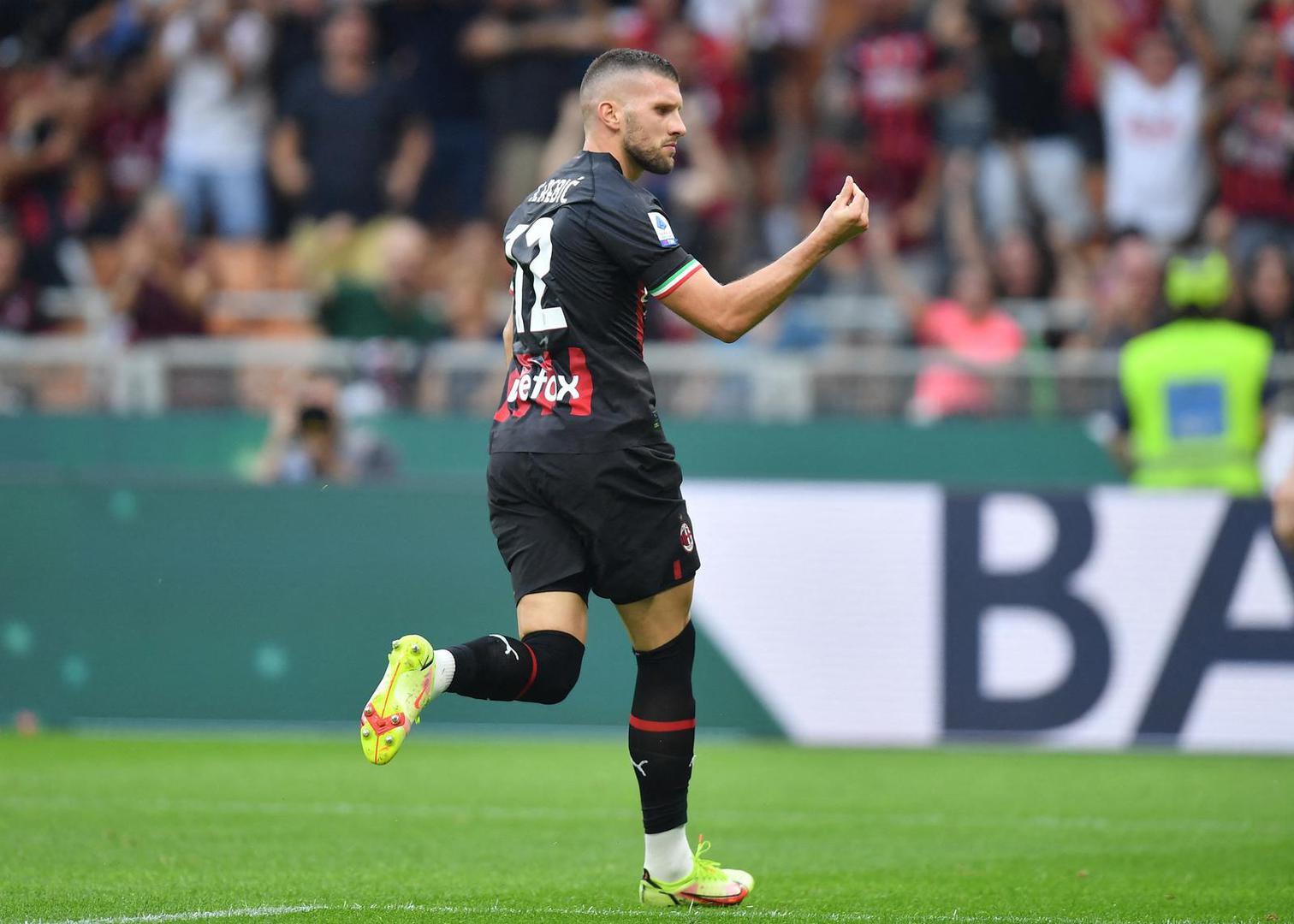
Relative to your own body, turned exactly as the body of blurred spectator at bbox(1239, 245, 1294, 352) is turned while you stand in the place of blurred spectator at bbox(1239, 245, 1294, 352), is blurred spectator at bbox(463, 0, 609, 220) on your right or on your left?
on your right

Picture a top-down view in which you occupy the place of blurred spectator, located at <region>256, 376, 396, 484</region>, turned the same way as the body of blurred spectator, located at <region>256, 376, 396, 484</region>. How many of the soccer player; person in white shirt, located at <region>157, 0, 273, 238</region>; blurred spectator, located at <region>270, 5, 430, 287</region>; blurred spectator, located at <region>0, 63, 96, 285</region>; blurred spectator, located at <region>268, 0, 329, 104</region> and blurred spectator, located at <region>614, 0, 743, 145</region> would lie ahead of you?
1

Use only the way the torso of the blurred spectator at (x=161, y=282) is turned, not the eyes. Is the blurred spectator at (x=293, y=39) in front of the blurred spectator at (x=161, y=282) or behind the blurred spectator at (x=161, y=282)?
behind

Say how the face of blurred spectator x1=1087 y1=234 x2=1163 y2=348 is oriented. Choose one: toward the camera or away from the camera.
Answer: toward the camera

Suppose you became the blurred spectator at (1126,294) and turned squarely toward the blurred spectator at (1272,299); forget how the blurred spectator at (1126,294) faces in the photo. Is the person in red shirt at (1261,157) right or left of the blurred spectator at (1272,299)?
left

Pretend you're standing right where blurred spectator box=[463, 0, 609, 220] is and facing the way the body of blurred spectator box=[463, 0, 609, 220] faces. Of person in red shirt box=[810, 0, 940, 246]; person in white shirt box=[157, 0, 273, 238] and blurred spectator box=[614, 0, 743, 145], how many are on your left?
2

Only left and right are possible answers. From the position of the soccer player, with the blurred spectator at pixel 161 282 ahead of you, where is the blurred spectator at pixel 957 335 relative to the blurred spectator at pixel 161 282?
right

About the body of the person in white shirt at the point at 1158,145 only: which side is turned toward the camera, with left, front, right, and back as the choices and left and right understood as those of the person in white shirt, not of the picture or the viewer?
front

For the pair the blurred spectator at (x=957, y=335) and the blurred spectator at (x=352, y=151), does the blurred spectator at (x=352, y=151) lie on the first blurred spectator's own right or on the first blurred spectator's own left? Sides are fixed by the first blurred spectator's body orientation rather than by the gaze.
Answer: on the first blurred spectator's own right

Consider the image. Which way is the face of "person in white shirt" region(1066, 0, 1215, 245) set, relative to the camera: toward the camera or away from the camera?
toward the camera

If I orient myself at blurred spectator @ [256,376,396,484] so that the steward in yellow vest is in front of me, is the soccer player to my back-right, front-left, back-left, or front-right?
front-right

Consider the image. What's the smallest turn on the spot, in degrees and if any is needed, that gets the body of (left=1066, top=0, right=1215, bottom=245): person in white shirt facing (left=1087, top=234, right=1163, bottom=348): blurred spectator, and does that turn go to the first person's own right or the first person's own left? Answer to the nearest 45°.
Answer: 0° — they already face them

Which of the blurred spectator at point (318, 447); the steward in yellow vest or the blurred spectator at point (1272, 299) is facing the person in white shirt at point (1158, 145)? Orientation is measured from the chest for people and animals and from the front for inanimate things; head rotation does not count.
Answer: the steward in yellow vest

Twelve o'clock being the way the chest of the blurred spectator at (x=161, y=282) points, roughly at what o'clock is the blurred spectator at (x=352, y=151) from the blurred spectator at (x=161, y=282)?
the blurred spectator at (x=352, y=151) is roughly at 8 o'clock from the blurred spectator at (x=161, y=282).

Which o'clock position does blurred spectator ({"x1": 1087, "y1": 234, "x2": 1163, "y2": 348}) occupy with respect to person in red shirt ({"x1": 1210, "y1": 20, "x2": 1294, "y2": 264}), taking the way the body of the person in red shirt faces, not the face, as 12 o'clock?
The blurred spectator is roughly at 1 o'clock from the person in red shirt.

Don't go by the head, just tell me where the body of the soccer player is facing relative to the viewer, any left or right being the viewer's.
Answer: facing away from the viewer and to the right of the viewer

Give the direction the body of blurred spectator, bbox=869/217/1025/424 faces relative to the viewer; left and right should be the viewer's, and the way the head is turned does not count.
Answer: facing the viewer

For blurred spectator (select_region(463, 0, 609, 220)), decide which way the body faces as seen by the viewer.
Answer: toward the camera

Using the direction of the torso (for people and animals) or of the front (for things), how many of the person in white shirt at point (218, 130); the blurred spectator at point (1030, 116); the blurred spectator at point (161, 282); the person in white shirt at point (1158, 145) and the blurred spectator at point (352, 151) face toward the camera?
5

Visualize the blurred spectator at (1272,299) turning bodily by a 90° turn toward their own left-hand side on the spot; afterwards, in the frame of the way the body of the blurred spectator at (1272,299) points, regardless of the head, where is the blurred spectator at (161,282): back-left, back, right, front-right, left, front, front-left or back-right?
back

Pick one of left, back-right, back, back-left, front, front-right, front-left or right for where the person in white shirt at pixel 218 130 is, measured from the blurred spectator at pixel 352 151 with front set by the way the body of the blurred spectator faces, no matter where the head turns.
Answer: back-right

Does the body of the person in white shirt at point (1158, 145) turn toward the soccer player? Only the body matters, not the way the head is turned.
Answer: yes
